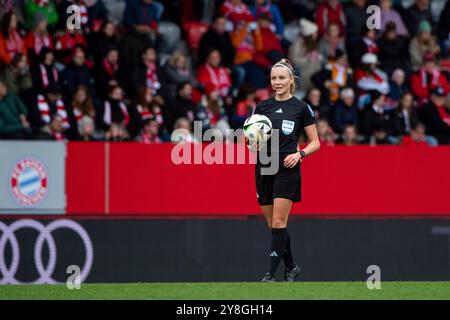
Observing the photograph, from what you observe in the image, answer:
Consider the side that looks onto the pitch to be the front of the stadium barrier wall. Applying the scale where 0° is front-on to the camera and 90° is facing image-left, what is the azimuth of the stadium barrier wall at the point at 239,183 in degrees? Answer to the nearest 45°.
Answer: approximately 0°

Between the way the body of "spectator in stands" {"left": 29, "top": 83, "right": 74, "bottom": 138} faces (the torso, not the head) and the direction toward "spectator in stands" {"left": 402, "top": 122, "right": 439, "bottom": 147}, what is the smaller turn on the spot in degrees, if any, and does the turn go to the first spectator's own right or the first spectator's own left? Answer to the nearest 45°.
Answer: approximately 90° to the first spectator's own left

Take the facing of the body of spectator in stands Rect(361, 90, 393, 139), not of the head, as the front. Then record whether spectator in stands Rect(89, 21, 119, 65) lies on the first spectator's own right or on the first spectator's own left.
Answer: on the first spectator's own right

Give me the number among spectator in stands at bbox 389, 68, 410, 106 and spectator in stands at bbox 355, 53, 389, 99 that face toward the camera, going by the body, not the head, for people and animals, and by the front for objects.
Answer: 2

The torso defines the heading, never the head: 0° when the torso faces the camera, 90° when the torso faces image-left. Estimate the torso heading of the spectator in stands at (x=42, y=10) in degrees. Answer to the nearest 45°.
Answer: approximately 0°

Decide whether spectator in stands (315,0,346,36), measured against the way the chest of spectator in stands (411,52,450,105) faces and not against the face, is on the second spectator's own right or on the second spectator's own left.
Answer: on the second spectator's own right
